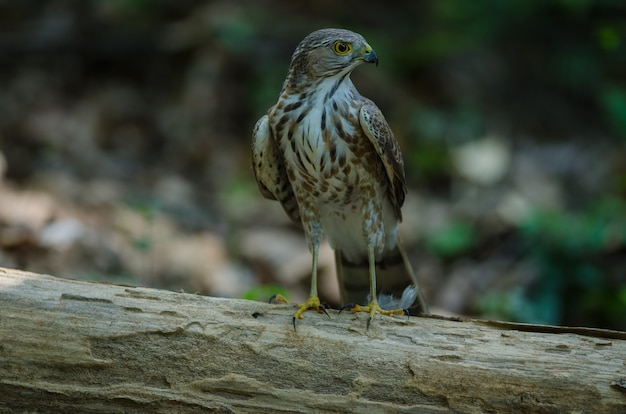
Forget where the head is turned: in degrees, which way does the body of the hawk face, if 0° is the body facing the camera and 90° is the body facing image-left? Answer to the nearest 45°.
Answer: approximately 0°
